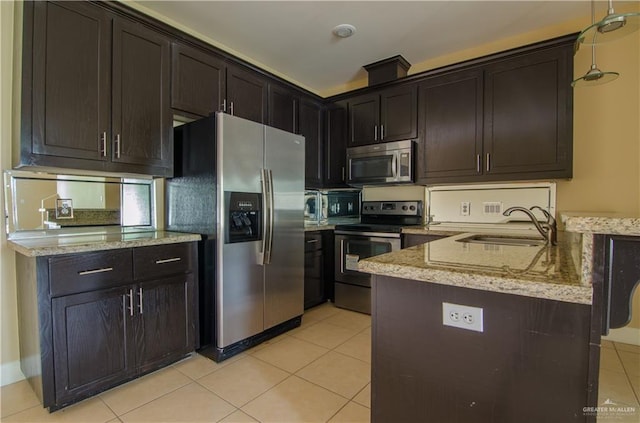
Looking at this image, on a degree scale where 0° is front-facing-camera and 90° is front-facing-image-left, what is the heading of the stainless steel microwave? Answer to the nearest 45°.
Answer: approximately 45°

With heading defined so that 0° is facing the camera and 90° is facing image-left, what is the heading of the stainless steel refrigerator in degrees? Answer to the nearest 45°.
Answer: approximately 315°

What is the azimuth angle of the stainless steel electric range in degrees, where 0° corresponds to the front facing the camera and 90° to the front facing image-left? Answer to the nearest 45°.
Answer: approximately 45°

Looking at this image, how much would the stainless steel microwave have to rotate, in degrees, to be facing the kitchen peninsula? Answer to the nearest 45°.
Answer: approximately 45° to its left

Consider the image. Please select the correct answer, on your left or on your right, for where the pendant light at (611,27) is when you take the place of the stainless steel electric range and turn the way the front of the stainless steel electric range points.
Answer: on your left

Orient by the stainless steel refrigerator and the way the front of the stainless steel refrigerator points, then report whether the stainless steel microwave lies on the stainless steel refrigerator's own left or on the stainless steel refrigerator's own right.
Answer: on the stainless steel refrigerator's own left

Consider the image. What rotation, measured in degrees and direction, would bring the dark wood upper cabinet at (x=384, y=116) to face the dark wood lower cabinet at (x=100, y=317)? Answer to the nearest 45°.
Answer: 0° — it already faces it

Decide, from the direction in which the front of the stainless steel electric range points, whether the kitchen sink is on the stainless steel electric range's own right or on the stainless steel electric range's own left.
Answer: on the stainless steel electric range's own left
